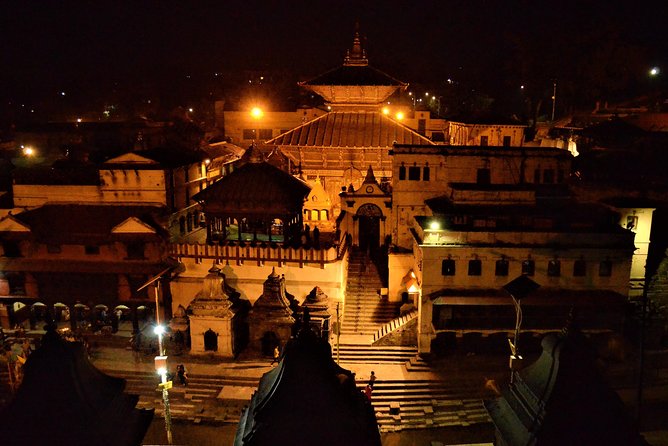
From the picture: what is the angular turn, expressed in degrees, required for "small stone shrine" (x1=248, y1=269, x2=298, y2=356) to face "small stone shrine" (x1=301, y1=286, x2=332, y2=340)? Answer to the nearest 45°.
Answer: approximately 90° to its left

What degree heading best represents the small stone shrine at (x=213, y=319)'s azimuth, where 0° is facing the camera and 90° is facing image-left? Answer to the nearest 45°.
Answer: approximately 0°

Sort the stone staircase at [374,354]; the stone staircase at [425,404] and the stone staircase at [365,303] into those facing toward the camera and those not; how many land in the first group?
3

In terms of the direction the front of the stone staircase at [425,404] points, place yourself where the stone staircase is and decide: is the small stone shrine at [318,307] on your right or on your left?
on your right

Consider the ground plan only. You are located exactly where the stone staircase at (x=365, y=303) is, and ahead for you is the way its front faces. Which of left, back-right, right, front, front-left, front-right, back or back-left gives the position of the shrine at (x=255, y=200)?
right

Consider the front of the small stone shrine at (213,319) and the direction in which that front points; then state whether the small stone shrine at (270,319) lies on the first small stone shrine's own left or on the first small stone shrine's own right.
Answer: on the first small stone shrine's own left
